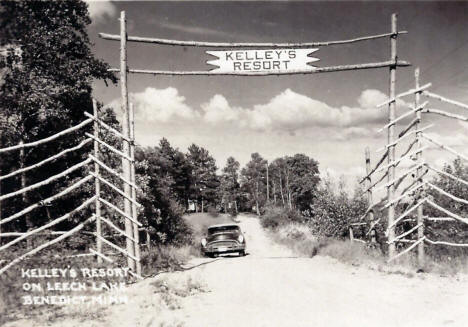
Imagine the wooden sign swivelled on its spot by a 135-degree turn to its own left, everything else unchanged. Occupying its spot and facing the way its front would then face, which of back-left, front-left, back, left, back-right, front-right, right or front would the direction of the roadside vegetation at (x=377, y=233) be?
front

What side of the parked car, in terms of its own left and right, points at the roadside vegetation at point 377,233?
left

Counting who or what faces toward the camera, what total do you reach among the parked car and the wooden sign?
2

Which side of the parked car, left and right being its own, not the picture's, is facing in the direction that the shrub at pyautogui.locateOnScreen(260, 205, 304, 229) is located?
back

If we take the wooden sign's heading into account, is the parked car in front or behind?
behind

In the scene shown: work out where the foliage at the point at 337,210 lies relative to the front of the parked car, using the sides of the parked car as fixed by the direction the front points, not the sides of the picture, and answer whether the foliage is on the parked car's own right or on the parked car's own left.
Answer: on the parked car's own left

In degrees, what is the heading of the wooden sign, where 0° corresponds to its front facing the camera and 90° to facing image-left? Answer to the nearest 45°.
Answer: approximately 0°

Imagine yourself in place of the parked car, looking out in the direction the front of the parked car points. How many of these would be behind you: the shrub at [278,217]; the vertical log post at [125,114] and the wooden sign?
1

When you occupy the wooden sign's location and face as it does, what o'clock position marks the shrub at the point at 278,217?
The shrub is roughly at 6 o'clock from the wooden sign.

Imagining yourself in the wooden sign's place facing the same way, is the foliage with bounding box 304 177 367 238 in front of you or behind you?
behind
